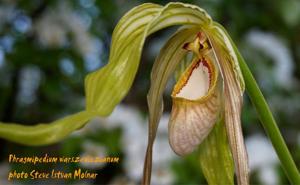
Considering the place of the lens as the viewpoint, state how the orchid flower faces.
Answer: facing the viewer and to the left of the viewer
